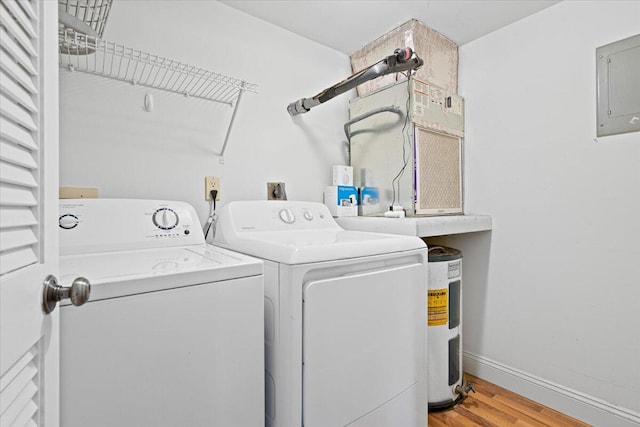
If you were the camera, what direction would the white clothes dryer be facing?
facing the viewer and to the right of the viewer

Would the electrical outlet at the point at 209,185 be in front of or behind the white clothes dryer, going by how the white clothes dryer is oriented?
behind

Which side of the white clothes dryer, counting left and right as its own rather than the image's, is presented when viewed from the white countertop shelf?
left

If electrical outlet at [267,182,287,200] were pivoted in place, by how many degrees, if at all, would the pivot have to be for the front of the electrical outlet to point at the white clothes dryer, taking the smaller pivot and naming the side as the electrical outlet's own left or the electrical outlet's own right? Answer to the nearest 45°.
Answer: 0° — it already faces it

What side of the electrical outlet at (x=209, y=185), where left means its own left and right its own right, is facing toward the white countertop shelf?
left

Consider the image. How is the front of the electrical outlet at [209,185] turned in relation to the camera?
facing the viewer

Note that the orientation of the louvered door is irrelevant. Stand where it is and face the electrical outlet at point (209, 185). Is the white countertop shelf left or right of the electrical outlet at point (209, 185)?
right

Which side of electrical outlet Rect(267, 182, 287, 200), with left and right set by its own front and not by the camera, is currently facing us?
front

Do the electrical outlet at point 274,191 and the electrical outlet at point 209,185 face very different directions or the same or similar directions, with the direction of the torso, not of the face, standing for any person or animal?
same or similar directions

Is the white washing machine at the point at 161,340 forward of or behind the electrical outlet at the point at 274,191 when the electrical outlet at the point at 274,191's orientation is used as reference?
forward

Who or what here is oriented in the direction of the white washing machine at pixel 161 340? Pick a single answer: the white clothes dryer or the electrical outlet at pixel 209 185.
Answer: the electrical outlet

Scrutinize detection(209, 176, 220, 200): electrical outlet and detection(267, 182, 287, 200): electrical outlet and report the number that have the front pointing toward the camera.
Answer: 2

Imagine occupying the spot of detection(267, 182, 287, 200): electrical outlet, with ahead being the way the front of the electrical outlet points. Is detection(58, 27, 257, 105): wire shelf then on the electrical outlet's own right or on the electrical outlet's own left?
on the electrical outlet's own right

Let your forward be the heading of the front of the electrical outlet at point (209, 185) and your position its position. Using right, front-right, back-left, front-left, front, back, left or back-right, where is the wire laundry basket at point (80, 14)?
front-right
